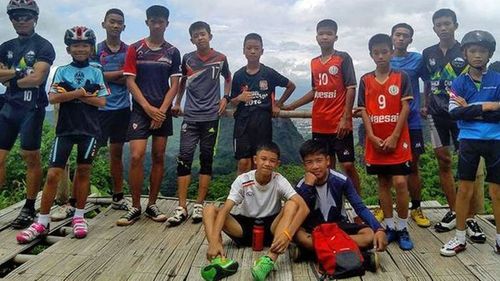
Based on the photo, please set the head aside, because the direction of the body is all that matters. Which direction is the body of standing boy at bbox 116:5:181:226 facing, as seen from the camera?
toward the camera

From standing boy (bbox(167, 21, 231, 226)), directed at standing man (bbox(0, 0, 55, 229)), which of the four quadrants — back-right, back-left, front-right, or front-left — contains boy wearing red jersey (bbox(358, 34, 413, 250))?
back-left

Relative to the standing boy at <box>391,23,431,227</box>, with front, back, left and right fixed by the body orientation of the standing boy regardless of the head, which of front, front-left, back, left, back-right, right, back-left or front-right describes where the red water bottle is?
front-right

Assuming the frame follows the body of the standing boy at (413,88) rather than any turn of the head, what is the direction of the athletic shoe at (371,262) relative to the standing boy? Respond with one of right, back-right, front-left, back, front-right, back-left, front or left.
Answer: front

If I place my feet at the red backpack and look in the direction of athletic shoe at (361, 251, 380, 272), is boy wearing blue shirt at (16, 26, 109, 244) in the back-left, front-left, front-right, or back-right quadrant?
back-left

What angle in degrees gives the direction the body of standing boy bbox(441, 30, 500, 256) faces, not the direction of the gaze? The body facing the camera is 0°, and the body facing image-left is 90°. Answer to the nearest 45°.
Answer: approximately 0°

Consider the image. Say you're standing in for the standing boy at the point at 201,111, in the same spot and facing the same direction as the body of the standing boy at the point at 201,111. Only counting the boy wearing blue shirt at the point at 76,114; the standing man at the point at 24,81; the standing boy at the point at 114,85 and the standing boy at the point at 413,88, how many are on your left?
1

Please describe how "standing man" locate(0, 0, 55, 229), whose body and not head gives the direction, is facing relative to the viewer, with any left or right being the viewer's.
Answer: facing the viewer

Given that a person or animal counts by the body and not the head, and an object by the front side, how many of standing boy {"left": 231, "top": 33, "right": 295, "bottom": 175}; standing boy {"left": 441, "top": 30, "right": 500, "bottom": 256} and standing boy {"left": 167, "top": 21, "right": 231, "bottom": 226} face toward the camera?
3

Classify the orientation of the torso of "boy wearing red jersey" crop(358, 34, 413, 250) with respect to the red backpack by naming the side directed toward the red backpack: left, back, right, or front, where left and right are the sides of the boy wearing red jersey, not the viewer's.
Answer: front

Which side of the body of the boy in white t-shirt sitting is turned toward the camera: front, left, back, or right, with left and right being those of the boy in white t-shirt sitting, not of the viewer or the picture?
front
